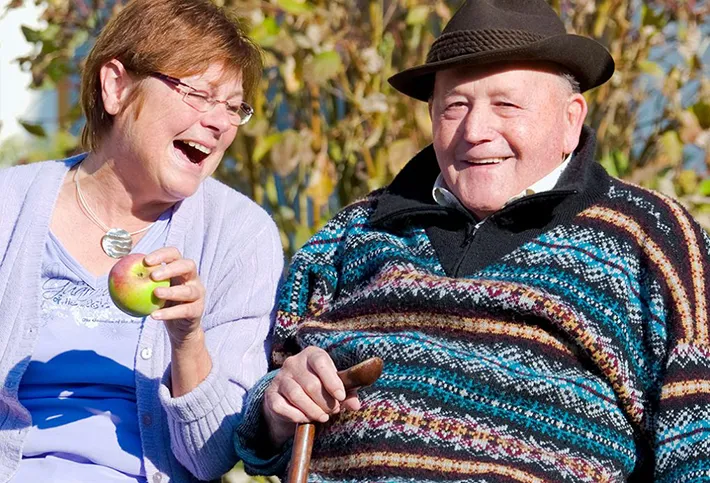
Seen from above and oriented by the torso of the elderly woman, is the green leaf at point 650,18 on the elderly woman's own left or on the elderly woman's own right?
on the elderly woman's own left

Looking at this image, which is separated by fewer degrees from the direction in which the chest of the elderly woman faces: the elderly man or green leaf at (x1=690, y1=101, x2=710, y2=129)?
the elderly man

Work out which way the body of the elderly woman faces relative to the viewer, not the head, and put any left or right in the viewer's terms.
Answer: facing the viewer

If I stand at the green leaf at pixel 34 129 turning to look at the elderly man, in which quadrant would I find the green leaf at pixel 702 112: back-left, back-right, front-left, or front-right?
front-left

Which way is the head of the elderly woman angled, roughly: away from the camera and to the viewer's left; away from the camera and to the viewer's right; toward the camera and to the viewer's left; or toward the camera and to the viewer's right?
toward the camera and to the viewer's right

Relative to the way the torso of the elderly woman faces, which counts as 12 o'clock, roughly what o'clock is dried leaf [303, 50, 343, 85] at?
The dried leaf is roughly at 7 o'clock from the elderly woman.

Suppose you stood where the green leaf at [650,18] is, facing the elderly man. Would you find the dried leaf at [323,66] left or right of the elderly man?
right

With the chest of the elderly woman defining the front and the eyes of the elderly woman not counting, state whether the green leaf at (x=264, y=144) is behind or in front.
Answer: behind
